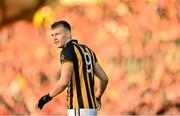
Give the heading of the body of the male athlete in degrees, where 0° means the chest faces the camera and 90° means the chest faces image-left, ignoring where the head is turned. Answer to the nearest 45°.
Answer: approximately 135°
